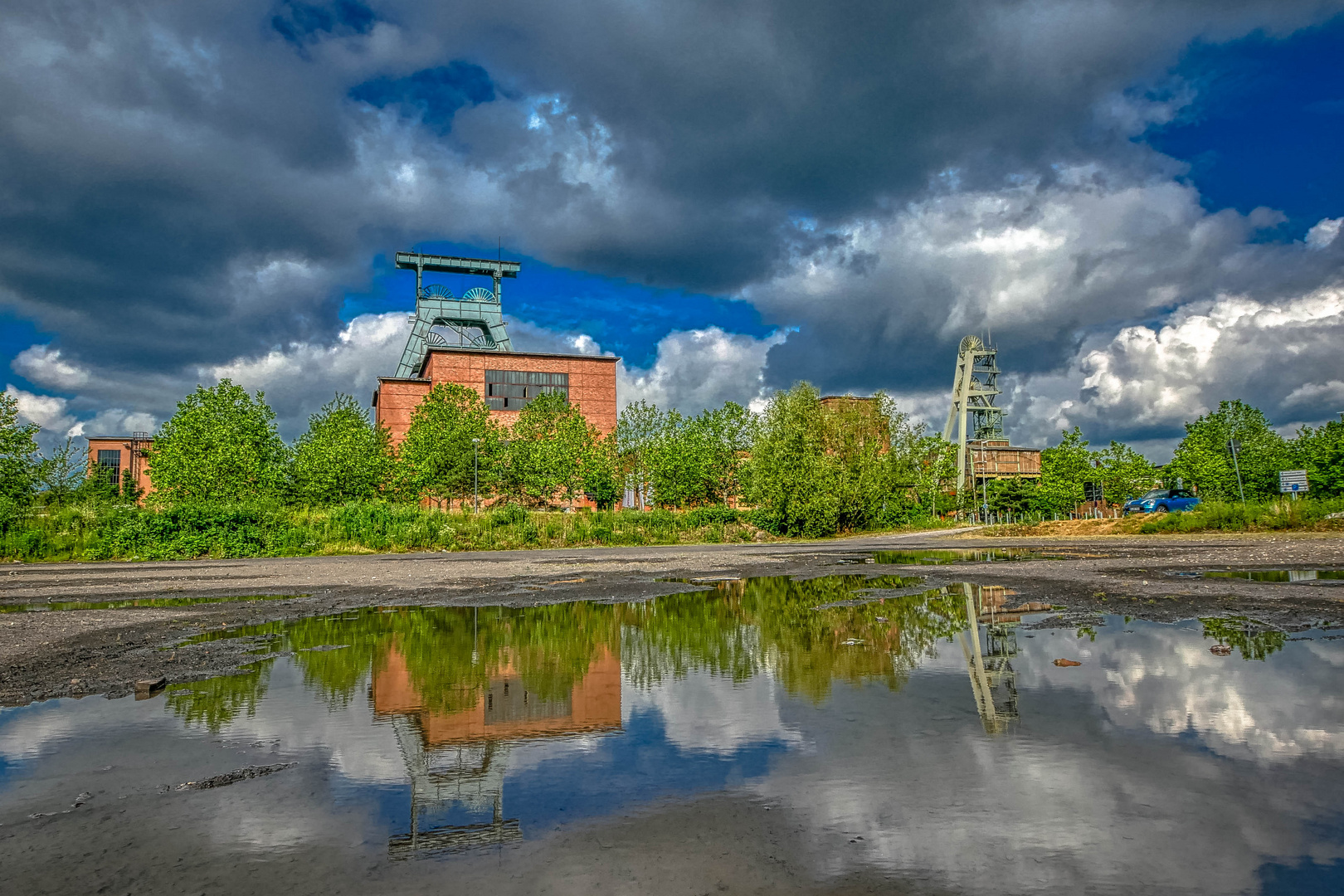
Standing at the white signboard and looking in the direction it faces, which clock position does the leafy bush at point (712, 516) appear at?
The leafy bush is roughly at 2 o'clock from the white signboard.

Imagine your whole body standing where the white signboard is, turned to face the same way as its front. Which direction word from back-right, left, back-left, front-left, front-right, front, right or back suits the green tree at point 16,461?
front-right

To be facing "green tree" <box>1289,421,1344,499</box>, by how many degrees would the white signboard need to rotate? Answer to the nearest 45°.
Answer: approximately 180°

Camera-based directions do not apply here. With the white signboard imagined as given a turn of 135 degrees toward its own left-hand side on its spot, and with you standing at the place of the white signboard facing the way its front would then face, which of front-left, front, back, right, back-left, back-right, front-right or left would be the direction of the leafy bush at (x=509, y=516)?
back

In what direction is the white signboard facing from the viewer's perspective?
toward the camera

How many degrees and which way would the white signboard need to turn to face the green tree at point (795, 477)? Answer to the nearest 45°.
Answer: approximately 45° to its right

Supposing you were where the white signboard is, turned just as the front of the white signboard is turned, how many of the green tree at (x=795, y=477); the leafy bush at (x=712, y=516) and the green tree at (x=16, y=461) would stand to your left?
0
